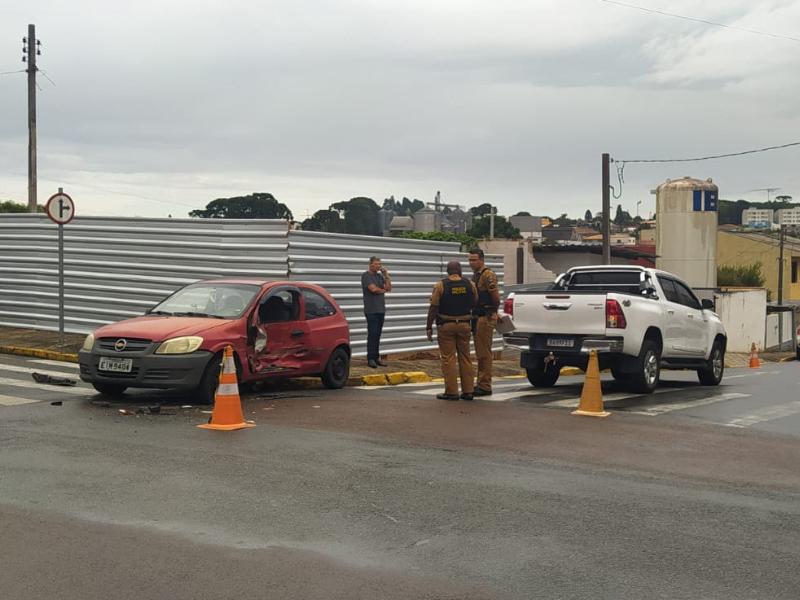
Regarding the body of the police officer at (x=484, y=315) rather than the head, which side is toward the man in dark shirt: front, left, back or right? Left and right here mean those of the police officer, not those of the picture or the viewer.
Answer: right

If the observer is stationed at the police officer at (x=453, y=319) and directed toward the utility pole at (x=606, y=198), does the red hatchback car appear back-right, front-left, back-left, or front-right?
back-left

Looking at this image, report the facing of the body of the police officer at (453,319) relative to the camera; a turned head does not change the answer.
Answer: away from the camera

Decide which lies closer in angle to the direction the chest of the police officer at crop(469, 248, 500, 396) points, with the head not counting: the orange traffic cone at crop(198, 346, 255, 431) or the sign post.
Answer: the orange traffic cone

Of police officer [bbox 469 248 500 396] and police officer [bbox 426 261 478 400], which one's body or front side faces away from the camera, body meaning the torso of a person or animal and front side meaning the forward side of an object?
police officer [bbox 426 261 478 400]

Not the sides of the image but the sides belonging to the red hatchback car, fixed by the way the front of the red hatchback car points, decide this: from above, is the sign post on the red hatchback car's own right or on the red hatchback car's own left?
on the red hatchback car's own right

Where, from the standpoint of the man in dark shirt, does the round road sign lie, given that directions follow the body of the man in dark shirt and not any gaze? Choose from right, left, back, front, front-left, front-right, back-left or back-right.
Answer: back-right

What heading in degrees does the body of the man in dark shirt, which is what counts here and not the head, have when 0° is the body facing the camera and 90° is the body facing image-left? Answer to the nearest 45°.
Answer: approximately 315°

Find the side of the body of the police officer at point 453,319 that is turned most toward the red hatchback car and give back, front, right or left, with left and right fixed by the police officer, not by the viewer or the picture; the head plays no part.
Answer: left

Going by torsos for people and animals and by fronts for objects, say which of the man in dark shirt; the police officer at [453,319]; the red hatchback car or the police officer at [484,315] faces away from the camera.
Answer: the police officer at [453,319]
